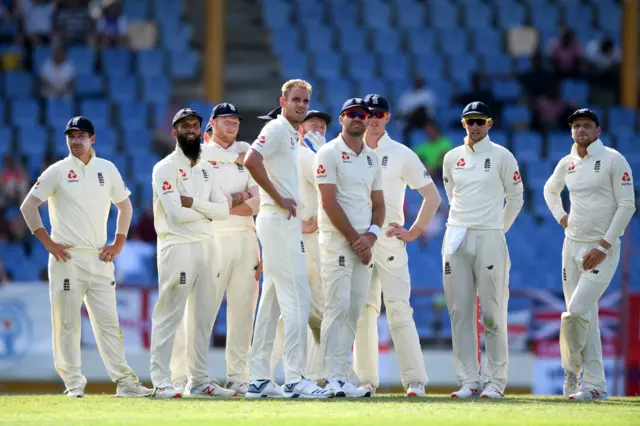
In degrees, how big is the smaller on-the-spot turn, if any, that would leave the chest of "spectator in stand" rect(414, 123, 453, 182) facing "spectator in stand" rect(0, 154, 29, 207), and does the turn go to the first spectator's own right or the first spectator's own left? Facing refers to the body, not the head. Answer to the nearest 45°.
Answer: approximately 90° to the first spectator's own right

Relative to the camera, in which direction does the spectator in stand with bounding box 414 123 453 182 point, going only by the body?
toward the camera

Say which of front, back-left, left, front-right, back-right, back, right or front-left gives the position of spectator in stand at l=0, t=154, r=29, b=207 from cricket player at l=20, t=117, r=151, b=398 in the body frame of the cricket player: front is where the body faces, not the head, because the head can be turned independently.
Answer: back

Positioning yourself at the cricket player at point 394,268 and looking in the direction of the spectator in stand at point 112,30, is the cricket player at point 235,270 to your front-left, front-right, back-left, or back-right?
front-left

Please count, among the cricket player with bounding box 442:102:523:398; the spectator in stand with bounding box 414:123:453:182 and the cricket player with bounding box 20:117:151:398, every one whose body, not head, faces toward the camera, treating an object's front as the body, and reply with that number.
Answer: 3

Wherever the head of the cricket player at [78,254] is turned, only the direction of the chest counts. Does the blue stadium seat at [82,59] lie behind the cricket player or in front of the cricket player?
behind

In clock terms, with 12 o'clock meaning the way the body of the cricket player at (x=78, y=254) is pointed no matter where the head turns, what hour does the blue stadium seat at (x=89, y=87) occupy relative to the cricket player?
The blue stadium seat is roughly at 6 o'clock from the cricket player.

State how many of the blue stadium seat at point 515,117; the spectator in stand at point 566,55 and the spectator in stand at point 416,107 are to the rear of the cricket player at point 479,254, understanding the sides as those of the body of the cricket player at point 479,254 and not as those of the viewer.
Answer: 3

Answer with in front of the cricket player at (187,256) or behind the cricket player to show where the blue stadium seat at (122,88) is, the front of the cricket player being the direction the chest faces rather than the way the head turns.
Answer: behind

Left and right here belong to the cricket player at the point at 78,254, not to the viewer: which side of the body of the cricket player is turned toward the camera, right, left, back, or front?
front

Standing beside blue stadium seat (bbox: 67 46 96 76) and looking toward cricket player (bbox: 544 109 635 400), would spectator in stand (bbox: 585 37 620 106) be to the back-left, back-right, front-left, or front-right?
front-left

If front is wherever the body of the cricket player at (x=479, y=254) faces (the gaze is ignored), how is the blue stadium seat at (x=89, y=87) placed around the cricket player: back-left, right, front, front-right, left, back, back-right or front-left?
back-right

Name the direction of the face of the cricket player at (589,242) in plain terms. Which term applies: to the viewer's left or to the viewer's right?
to the viewer's left
